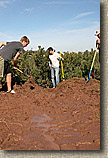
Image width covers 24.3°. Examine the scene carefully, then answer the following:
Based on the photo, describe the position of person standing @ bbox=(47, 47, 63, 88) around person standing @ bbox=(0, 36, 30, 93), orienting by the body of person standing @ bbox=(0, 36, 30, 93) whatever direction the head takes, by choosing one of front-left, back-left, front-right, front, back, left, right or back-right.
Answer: front-left

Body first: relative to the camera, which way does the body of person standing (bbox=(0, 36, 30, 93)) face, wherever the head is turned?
to the viewer's right
